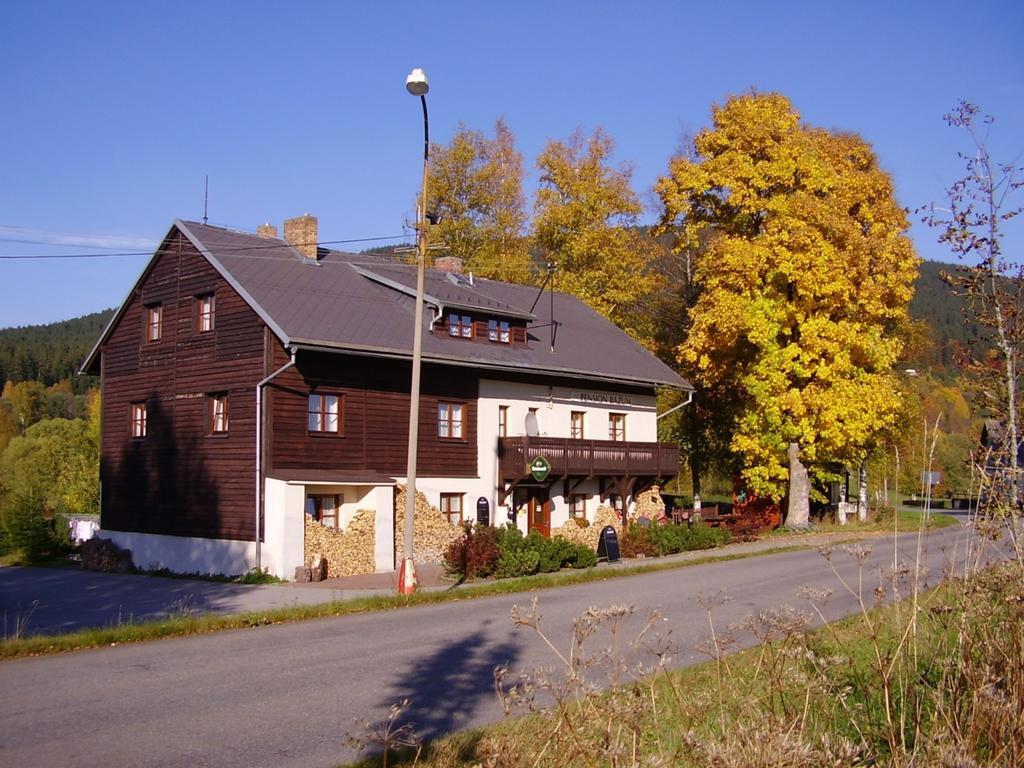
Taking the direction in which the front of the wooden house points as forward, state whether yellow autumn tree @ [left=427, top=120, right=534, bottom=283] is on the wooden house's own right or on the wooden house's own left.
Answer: on the wooden house's own left

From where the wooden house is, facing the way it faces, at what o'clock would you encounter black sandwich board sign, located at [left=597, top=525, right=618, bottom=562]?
The black sandwich board sign is roughly at 11 o'clock from the wooden house.

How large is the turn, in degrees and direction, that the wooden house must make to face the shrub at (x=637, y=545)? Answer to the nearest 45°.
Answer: approximately 45° to its left

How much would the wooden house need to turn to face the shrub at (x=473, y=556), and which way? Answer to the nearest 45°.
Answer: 0° — it already faces it

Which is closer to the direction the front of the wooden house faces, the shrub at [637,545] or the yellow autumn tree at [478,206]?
the shrub

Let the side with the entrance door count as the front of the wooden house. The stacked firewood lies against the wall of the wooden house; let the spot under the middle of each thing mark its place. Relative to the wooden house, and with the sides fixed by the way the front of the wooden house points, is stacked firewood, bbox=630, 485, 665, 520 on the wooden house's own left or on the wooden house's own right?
on the wooden house's own left

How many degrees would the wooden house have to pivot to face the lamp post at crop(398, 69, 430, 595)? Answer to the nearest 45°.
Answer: approximately 45° to its right

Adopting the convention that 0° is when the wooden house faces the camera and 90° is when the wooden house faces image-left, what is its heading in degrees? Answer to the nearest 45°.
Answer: approximately 315°

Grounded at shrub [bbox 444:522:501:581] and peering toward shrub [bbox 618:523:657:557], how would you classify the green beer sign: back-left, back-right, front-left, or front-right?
front-left

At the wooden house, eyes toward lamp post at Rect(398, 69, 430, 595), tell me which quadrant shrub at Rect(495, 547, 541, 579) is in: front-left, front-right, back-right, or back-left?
front-left

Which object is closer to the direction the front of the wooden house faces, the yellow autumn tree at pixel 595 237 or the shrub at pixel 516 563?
the shrub

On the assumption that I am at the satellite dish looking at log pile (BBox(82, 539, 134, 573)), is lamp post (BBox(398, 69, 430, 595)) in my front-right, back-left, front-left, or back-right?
front-left

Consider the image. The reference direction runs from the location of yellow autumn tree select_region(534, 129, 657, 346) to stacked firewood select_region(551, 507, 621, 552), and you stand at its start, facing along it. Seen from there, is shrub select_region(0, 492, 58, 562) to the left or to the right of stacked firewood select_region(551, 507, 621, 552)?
right
